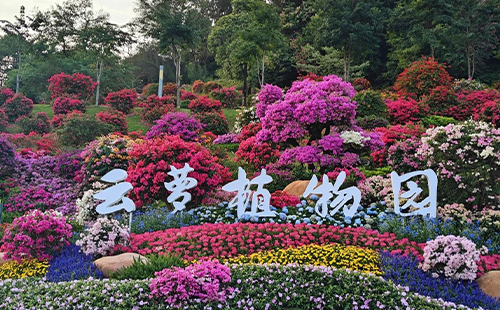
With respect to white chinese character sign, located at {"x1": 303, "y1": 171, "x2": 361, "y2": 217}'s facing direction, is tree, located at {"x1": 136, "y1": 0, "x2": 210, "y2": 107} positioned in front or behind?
behind

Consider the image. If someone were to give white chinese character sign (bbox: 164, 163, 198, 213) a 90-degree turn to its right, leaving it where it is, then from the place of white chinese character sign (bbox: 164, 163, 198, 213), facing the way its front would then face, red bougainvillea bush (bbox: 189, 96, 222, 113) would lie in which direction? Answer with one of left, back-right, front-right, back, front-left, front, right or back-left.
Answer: right

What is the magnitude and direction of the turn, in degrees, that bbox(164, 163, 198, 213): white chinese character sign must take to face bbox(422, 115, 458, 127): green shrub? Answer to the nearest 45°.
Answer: approximately 135° to its left

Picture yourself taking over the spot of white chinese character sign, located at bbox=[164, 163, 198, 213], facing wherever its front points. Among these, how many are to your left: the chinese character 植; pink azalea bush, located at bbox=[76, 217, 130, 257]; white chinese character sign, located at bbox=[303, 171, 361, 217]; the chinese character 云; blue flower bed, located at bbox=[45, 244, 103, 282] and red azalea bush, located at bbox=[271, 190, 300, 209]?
3

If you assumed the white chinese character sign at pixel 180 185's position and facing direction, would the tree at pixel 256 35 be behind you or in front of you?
behind

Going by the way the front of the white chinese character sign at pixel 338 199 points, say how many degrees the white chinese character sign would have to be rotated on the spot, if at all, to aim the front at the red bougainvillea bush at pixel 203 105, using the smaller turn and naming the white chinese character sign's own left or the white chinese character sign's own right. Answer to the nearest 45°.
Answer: approximately 135° to the white chinese character sign's own right

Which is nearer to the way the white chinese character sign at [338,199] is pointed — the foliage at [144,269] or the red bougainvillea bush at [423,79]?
the foliage

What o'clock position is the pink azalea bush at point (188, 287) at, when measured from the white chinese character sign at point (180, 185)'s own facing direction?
The pink azalea bush is roughly at 12 o'clock from the white chinese character sign.

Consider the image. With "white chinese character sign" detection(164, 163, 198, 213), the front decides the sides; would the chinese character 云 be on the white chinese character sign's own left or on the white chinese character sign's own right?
on the white chinese character sign's own right

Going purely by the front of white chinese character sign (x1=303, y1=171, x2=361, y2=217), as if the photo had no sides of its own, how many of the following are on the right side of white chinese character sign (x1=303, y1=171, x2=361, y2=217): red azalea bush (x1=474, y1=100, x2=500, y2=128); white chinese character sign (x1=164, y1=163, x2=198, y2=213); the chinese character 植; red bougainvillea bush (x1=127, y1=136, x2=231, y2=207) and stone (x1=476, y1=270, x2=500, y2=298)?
3

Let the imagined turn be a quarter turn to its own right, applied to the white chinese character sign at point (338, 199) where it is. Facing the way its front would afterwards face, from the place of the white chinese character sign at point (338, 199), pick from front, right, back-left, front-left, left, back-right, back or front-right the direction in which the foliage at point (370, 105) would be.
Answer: right

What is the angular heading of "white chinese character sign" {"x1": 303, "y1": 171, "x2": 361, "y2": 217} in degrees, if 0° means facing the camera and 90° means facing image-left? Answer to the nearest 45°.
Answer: approximately 0°
